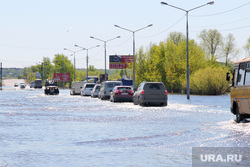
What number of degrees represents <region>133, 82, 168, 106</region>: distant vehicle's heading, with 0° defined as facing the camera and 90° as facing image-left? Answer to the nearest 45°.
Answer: approximately 180°

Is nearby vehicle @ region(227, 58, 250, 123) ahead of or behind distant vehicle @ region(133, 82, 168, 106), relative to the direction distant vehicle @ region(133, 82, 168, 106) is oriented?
behind
